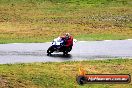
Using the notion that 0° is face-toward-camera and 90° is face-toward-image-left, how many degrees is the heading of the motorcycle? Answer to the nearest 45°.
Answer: approximately 90°
